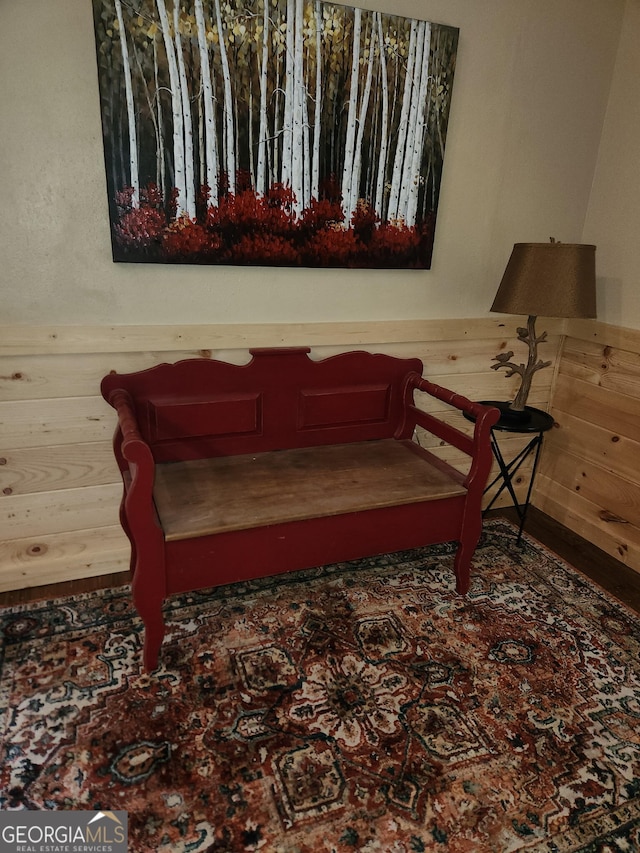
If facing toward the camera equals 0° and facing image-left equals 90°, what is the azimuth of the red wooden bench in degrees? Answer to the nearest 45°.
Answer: approximately 315°

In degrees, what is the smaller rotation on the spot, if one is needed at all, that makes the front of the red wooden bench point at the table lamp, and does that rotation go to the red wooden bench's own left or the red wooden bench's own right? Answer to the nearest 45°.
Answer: approximately 45° to the red wooden bench's own left

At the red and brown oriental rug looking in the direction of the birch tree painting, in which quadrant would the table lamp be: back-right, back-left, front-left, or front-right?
front-right
